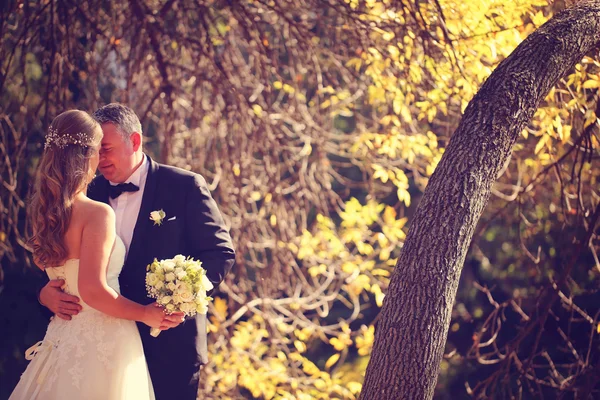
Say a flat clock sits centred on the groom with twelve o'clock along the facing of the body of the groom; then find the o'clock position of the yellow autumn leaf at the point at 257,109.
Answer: The yellow autumn leaf is roughly at 5 o'clock from the groom.

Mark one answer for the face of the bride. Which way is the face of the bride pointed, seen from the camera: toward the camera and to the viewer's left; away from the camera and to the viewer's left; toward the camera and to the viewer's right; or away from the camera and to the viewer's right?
away from the camera and to the viewer's right

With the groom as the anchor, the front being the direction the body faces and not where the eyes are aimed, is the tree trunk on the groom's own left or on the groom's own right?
on the groom's own left

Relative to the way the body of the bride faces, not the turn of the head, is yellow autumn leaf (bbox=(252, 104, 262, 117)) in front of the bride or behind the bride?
in front

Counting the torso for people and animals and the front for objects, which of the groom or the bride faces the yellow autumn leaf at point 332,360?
the bride

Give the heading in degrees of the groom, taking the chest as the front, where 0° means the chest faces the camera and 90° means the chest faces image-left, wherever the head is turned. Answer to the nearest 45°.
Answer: approximately 45°

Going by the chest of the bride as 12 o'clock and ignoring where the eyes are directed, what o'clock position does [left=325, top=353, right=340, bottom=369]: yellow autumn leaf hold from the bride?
The yellow autumn leaf is roughly at 12 o'clock from the bride.

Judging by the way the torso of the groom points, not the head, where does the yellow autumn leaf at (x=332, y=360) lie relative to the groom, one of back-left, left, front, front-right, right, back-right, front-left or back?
back

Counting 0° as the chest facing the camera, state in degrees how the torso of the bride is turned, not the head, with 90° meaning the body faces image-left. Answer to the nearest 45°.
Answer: approximately 225°

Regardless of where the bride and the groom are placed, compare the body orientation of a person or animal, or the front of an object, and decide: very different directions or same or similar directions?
very different directions
